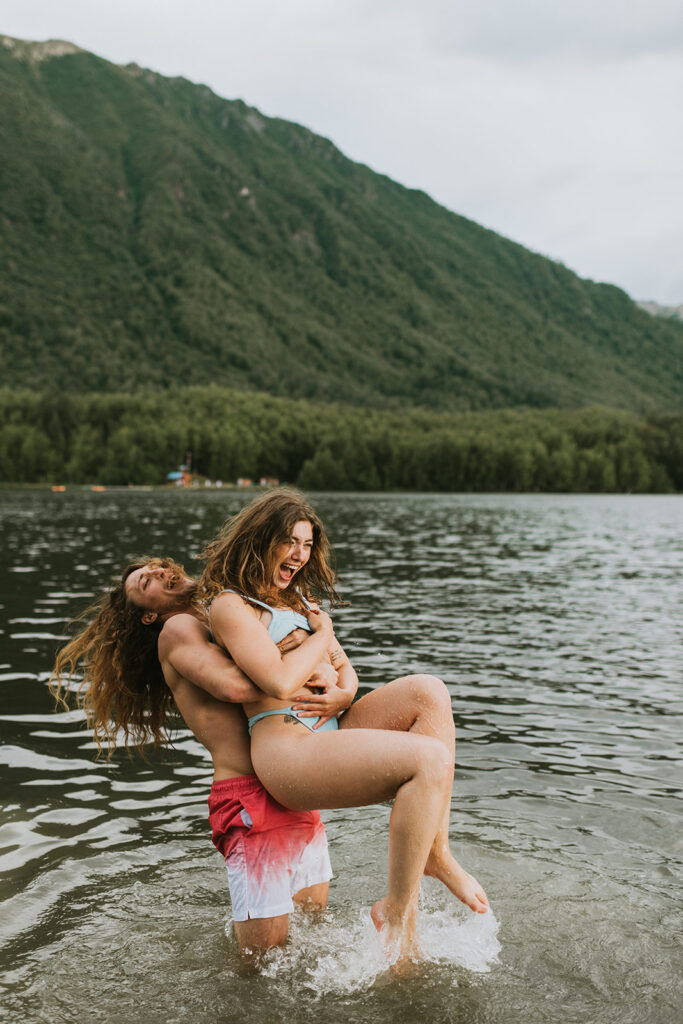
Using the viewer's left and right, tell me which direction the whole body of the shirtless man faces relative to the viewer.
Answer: facing to the right of the viewer

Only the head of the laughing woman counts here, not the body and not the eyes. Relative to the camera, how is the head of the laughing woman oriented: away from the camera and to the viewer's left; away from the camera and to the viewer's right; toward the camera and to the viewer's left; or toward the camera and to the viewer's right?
toward the camera and to the viewer's right
